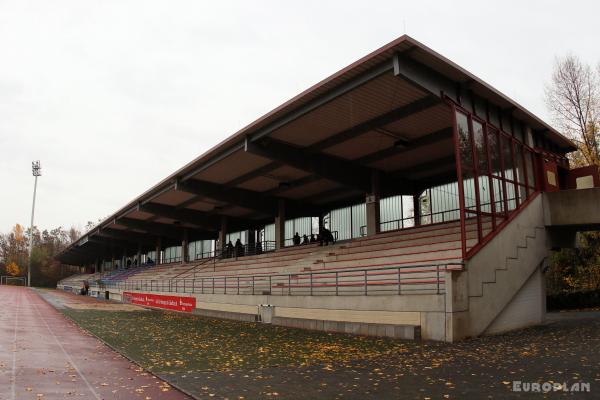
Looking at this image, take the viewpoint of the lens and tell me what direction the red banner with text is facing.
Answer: facing the viewer and to the left of the viewer

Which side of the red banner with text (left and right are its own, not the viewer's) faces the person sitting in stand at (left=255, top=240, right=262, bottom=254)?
back

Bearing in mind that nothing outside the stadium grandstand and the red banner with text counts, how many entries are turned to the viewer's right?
0

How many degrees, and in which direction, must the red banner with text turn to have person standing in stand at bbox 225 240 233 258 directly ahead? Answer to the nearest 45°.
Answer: approximately 180°
